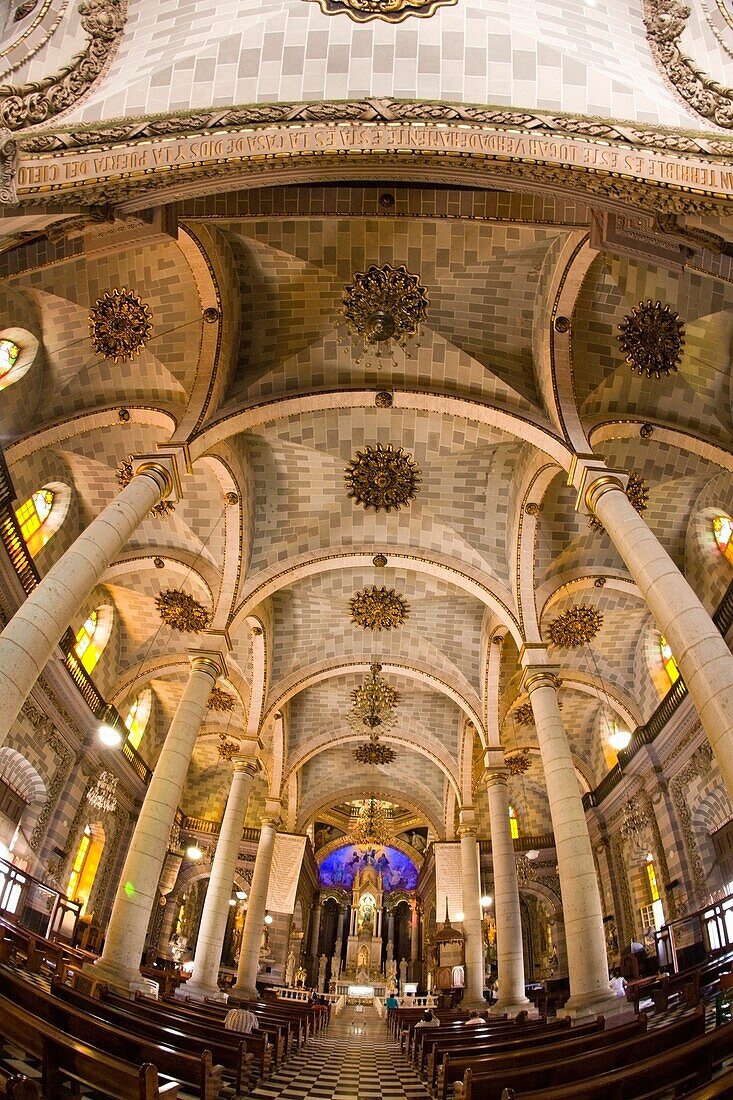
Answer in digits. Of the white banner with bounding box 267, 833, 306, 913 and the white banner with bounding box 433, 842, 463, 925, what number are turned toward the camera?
2

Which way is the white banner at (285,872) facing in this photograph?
toward the camera

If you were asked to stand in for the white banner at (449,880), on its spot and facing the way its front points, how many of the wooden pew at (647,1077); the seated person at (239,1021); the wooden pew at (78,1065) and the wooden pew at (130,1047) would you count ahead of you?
4

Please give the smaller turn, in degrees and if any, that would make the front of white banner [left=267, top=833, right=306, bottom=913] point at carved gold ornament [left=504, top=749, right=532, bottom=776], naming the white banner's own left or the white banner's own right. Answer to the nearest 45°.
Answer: approximately 90° to the white banner's own left

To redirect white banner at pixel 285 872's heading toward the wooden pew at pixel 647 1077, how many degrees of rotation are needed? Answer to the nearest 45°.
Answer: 0° — it already faces it

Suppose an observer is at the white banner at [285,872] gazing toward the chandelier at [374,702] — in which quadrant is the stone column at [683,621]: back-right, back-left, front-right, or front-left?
front-right

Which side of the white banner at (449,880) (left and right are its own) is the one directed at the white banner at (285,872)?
right

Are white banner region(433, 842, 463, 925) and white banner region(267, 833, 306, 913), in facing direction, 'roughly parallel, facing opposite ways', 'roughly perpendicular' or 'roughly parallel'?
roughly parallel

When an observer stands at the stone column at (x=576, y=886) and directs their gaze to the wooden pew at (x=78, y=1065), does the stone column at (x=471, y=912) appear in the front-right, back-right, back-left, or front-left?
back-right

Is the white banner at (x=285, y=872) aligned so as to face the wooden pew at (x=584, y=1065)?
yes

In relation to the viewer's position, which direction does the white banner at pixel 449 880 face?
facing the viewer
